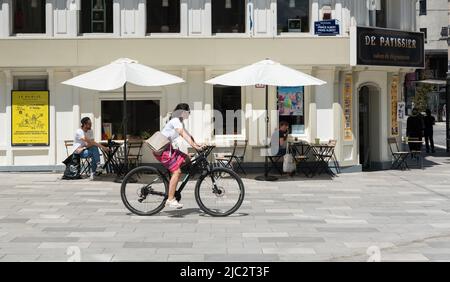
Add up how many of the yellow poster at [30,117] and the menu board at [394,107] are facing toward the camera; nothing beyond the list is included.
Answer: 2

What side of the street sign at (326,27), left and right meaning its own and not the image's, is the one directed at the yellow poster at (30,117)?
right

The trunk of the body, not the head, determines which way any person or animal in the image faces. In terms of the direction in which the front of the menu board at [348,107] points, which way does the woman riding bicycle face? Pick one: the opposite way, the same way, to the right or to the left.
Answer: to the left

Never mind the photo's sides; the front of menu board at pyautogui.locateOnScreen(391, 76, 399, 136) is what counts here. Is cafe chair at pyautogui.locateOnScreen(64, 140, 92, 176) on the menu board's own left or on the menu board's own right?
on the menu board's own right

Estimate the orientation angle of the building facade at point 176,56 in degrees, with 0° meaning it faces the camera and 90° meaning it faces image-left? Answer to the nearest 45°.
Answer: approximately 0°
